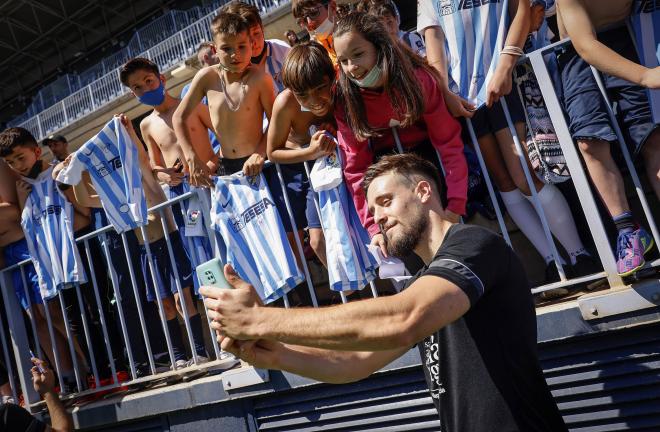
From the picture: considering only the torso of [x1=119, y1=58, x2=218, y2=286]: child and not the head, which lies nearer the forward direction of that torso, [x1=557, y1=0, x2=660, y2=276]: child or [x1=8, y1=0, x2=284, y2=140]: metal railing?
the child

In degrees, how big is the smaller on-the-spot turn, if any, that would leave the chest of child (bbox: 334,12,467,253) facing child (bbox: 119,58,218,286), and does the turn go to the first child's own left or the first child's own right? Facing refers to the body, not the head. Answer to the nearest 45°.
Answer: approximately 90° to the first child's own right

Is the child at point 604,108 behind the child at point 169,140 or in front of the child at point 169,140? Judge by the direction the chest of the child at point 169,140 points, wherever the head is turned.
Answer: in front

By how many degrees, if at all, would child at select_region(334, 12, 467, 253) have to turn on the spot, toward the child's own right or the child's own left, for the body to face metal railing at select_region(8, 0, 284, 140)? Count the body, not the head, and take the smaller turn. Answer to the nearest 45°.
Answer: approximately 90° to the child's own right

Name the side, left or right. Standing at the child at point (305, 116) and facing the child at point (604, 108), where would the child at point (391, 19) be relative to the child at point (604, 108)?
left

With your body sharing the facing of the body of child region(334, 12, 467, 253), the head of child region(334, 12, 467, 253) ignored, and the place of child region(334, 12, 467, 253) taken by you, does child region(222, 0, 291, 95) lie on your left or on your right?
on your right

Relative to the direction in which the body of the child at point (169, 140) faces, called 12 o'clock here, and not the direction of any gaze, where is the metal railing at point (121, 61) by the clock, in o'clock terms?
The metal railing is roughly at 6 o'clock from the child.

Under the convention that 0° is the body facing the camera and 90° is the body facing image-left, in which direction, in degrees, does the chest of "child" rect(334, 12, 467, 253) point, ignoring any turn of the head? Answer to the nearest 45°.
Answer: approximately 45°

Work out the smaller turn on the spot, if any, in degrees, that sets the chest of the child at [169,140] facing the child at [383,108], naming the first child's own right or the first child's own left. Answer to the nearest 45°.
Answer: approximately 45° to the first child's own left
